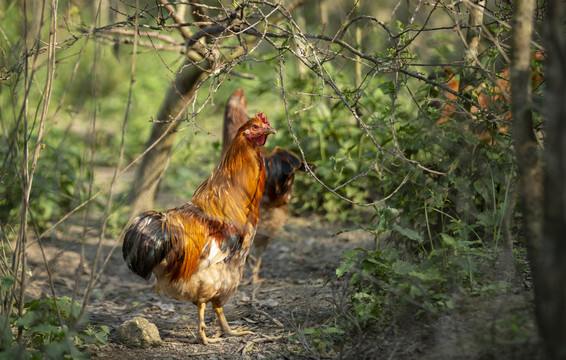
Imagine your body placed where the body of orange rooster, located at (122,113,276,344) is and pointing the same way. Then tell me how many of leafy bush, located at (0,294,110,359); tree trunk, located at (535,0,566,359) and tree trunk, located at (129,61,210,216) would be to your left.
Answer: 1

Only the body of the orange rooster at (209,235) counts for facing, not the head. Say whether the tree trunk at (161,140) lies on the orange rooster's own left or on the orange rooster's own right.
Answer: on the orange rooster's own left

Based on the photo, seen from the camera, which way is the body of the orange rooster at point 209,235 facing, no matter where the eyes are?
to the viewer's right

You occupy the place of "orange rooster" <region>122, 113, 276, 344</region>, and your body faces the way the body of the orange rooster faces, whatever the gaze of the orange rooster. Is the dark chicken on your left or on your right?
on your left
